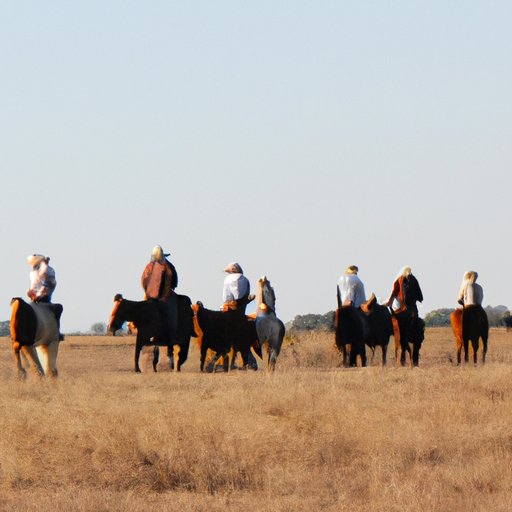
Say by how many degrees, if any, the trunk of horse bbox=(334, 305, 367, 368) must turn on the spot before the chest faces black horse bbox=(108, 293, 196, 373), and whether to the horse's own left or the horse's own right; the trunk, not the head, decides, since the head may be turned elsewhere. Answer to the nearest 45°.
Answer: approximately 135° to the horse's own left

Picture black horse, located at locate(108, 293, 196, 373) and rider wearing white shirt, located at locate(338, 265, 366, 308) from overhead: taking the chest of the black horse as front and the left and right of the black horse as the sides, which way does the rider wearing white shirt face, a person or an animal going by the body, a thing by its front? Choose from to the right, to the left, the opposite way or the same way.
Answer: to the right

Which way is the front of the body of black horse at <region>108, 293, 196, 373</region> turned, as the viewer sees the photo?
to the viewer's left

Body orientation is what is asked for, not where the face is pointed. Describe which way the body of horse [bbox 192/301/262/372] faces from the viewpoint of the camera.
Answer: to the viewer's left

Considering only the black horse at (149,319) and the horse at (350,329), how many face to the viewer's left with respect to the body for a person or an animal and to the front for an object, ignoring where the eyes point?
1

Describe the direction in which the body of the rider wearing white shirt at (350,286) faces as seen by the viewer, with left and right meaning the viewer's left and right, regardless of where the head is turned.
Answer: facing away from the viewer

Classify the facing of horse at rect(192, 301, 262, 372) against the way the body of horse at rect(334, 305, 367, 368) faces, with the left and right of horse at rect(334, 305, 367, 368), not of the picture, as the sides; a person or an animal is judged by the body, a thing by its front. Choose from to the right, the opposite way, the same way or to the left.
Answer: to the left

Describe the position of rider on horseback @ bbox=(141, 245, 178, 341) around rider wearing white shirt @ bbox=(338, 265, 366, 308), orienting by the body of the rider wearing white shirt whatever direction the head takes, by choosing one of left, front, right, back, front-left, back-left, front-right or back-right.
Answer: back-left

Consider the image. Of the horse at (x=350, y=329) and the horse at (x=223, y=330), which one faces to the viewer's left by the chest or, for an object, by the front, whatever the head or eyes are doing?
the horse at (x=223, y=330)
